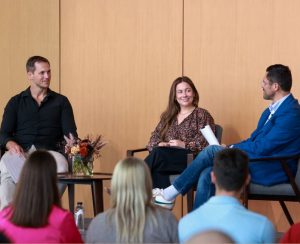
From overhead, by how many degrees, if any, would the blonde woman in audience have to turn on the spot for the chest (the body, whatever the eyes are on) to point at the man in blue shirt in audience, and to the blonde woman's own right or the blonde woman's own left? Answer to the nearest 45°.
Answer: approximately 90° to the blonde woman's own right

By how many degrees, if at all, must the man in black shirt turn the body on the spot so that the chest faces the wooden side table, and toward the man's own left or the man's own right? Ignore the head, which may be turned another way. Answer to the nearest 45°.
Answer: approximately 45° to the man's own left

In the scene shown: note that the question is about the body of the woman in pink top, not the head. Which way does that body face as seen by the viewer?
away from the camera

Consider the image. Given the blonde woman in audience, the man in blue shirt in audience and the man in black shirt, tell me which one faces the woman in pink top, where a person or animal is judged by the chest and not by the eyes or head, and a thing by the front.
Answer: the man in black shirt

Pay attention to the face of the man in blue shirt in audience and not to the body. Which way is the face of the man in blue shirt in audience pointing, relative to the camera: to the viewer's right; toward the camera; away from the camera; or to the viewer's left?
away from the camera

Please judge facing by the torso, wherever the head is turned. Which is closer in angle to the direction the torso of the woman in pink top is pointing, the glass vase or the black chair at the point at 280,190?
the glass vase

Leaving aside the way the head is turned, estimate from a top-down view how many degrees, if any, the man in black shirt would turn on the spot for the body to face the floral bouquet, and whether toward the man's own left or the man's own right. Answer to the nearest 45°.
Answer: approximately 45° to the man's own left

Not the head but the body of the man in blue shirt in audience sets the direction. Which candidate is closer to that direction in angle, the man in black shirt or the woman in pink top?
the man in black shirt

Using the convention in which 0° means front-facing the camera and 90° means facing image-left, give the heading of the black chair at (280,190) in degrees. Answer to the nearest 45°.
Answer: approximately 90°

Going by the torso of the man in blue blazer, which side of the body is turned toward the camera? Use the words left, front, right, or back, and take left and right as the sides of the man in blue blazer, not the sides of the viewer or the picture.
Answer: left

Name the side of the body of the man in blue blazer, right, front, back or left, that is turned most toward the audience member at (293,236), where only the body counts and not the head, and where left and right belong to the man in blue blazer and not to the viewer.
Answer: left

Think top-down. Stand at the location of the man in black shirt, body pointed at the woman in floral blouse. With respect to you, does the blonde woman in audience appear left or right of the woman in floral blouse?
right

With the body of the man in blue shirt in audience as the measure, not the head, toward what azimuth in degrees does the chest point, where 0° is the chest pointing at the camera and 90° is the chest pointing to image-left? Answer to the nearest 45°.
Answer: approximately 180°
